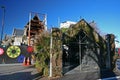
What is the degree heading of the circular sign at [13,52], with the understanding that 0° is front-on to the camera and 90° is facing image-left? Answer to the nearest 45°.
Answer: approximately 0°

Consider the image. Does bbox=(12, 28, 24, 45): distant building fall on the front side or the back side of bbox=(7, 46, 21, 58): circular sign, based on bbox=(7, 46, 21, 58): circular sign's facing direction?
on the back side

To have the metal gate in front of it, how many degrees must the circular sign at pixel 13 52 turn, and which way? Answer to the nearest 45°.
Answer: approximately 45° to its left

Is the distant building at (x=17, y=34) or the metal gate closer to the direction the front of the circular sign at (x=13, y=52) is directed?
the metal gate
